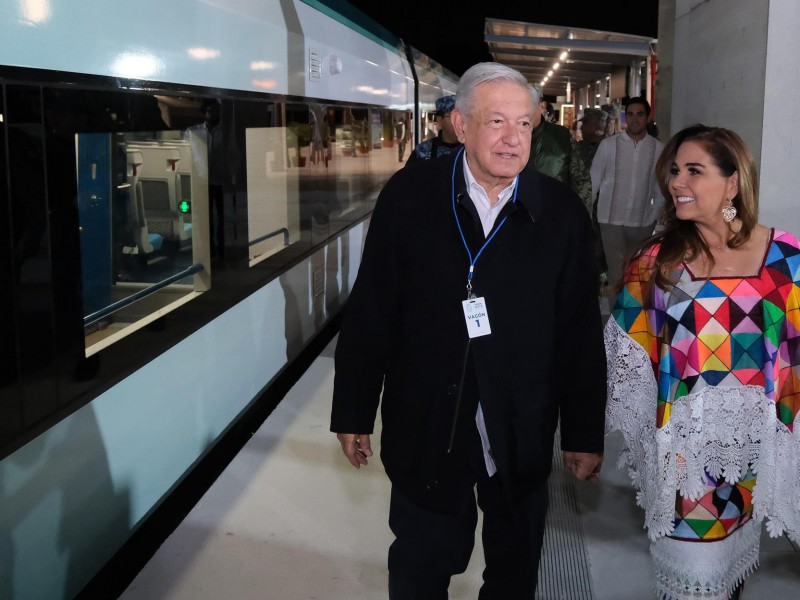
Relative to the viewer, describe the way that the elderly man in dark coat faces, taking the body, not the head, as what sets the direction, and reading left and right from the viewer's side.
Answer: facing the viewer

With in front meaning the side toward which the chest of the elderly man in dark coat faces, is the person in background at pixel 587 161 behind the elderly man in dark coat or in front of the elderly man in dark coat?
behind

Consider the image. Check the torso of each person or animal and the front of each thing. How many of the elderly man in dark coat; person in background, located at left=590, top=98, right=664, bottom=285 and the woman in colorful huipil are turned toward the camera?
3

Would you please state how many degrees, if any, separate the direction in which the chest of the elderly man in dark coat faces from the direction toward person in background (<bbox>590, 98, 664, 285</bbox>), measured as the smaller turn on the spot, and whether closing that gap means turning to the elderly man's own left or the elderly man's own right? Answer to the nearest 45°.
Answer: approximately 180°

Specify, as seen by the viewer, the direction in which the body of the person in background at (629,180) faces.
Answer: toward the camera

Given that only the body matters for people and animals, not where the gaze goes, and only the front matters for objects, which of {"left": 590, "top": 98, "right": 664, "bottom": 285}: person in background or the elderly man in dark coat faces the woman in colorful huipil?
the person in background

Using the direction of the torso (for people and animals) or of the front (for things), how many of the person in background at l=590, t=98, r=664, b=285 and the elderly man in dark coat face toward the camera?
2

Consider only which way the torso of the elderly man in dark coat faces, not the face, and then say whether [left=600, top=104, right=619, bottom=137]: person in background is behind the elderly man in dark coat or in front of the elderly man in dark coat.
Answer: behind

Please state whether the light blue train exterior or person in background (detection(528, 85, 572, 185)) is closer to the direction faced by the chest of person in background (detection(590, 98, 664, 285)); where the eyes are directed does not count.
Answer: the light blue train exterior

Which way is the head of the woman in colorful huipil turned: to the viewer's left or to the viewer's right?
to the viewer's left

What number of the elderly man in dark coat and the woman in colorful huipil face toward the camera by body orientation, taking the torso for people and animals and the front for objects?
2
